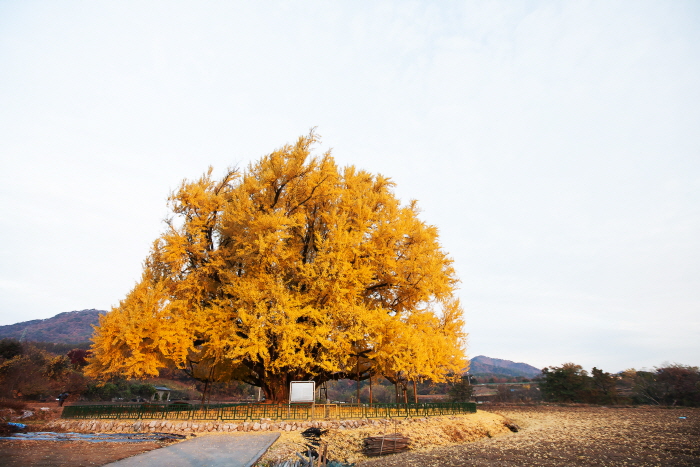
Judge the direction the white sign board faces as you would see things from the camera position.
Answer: facing the viewer

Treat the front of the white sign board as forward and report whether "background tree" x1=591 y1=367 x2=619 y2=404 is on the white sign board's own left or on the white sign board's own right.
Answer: on the white sign board's own left

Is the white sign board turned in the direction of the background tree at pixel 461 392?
no

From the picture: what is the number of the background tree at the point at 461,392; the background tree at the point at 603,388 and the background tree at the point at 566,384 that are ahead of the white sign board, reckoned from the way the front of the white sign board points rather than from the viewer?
0

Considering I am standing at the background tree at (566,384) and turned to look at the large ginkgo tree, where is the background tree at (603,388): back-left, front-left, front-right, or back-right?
back-left

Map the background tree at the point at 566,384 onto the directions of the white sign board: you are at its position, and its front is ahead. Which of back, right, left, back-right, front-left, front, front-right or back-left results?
back-left
